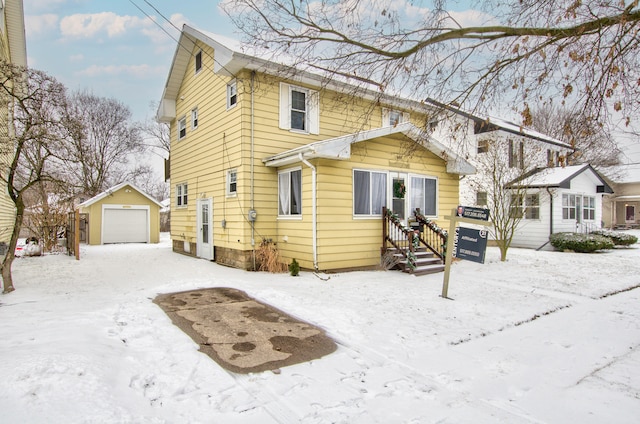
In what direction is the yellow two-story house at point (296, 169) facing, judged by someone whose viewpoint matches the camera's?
facing the viewer and to the right of the viewer

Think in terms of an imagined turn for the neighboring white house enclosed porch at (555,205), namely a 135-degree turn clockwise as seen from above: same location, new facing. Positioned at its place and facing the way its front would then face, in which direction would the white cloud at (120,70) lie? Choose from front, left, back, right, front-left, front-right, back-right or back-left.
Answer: front

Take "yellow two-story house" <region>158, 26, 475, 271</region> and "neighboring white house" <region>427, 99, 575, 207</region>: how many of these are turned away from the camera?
0

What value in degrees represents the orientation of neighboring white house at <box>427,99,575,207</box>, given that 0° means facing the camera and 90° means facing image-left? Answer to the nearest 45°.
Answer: approximately 315°

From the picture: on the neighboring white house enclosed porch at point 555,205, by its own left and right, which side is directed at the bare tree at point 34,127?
right

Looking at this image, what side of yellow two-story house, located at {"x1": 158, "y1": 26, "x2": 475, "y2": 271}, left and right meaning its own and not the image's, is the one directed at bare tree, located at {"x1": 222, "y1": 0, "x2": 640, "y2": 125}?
front

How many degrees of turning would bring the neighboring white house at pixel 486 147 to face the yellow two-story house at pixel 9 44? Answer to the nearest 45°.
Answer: approximately 90° to its right

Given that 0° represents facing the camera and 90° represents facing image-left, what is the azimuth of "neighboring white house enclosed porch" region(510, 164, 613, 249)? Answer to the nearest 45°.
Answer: approximately 315°

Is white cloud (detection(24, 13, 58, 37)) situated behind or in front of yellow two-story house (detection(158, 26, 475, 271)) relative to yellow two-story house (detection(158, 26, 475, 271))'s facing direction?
behind

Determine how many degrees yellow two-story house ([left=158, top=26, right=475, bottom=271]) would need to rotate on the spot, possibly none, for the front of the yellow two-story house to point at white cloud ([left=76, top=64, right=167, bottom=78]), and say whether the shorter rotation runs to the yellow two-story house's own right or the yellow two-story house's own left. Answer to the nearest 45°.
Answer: approximately 180°

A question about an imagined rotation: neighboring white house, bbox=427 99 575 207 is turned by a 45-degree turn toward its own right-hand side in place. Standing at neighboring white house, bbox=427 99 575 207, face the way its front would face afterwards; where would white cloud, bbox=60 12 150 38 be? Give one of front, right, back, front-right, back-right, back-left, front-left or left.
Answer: right

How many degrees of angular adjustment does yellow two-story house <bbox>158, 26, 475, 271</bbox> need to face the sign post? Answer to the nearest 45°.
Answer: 0° — it already faces it

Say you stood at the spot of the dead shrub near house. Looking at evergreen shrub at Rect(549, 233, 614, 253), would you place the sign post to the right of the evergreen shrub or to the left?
right
